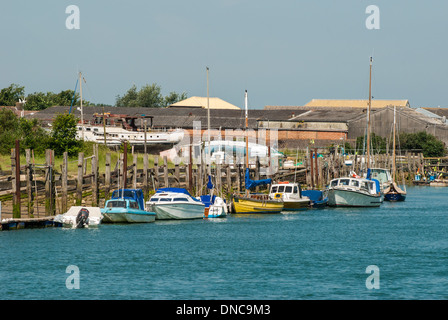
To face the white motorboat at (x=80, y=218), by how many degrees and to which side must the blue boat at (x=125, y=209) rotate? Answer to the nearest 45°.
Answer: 0° — it already faces it

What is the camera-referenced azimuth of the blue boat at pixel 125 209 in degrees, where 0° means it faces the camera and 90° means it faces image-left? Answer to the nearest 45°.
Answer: approximately 45°

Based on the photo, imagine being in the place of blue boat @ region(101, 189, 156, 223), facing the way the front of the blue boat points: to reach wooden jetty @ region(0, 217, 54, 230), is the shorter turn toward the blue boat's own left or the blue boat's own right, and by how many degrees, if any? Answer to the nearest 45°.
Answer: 0° — it already faces it

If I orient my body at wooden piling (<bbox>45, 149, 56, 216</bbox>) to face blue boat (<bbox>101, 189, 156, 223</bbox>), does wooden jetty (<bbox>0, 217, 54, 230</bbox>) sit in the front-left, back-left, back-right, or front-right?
back-right

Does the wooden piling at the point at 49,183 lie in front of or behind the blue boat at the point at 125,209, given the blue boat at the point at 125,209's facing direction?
in front
